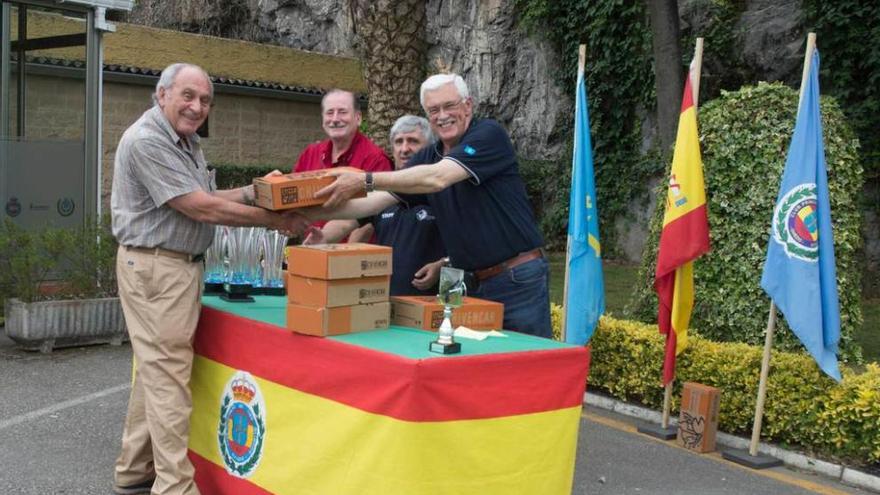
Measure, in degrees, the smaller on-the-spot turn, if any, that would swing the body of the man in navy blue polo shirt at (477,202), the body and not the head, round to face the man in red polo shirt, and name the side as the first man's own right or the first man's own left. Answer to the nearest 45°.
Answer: approximately 90° to the first man's own right

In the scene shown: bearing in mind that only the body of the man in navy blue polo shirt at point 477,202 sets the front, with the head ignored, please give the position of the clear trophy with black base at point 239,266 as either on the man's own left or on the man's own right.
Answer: on the man's own right

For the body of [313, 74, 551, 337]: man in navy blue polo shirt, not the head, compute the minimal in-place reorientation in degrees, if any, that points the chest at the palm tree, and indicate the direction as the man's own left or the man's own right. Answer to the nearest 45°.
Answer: approximately 135° to the man's own right

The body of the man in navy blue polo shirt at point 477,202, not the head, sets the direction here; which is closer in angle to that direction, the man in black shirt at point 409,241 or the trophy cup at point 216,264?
the trophy cup

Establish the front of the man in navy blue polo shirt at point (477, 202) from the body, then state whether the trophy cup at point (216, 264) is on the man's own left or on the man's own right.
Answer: on the man's own right

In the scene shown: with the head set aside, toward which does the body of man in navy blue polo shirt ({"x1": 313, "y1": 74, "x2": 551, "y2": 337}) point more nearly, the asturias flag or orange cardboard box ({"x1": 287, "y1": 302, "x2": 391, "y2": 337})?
the orange cardboard box

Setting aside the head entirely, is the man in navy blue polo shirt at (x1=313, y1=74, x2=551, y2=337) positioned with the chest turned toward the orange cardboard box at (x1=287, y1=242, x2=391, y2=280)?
yes

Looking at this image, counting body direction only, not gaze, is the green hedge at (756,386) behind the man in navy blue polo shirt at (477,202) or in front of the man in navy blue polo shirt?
behind

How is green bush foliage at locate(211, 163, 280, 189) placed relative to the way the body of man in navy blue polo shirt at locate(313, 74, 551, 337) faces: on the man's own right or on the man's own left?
on the man's own right

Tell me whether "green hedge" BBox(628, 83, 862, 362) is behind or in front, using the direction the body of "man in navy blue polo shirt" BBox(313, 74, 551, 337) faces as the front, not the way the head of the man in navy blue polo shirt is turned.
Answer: behind

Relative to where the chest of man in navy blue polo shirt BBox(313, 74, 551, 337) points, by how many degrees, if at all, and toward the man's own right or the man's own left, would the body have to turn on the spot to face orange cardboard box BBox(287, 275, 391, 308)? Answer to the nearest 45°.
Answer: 0° — they already face it

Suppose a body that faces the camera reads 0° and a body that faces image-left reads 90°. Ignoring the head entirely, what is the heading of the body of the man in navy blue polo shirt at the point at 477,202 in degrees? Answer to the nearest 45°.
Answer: approximately 45°
